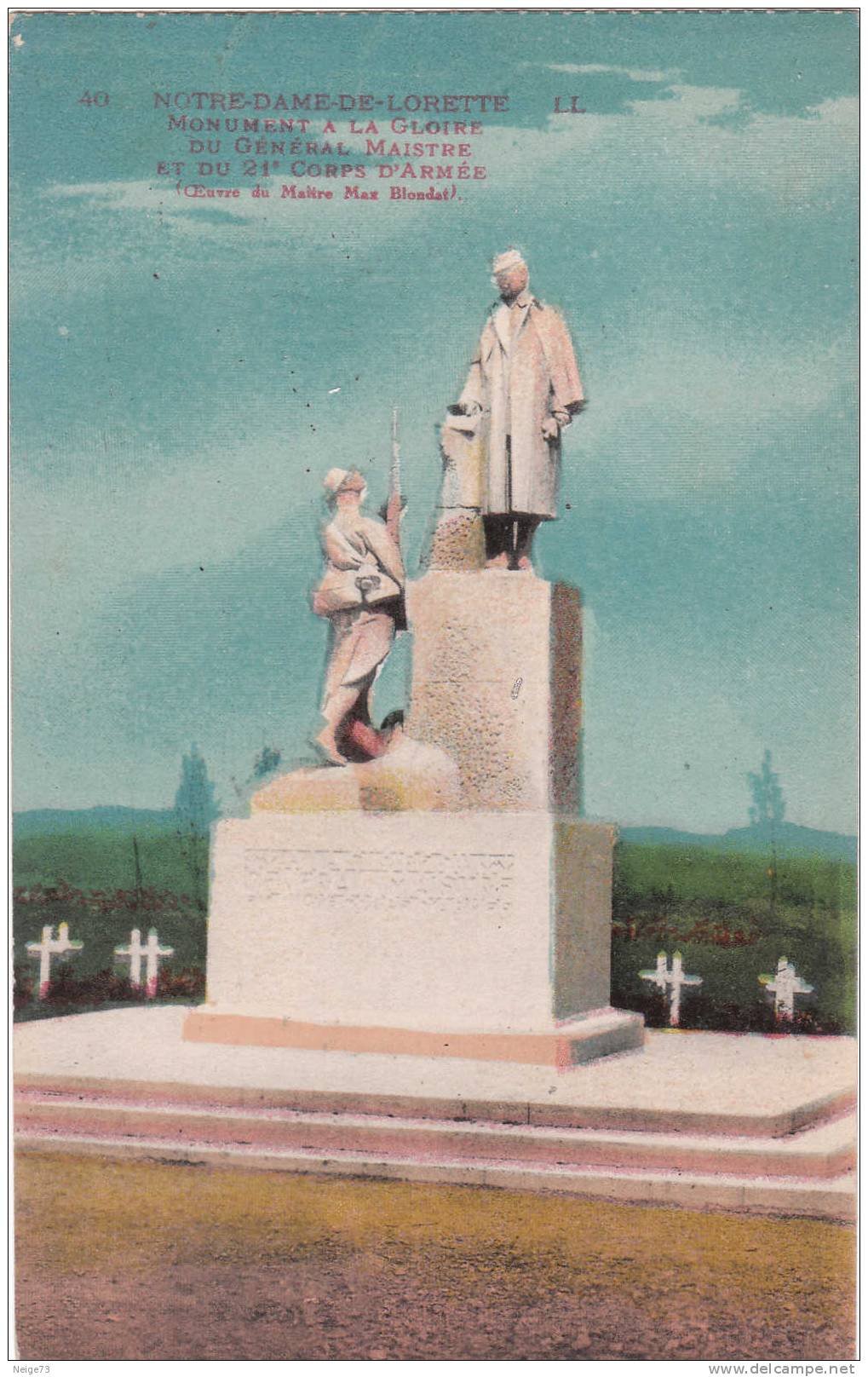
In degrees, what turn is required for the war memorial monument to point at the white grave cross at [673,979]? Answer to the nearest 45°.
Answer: approximately 135° to its left

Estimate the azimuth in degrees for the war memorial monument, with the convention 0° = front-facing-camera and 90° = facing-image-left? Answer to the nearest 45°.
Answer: approximately 0°

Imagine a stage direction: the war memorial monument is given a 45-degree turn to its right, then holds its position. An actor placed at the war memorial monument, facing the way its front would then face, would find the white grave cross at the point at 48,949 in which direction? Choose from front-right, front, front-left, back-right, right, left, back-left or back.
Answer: right

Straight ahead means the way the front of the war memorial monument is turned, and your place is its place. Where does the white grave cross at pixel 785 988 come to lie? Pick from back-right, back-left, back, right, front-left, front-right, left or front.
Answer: back-left

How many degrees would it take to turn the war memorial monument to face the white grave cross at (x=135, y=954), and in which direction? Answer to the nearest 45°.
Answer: approximately 135° to its right

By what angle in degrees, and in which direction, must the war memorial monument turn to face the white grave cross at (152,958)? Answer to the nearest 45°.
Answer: approximately 135° to its right
